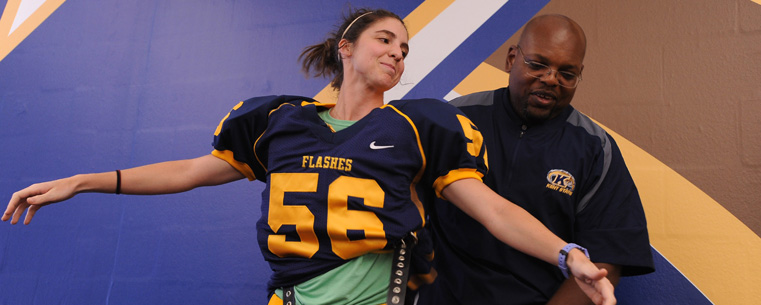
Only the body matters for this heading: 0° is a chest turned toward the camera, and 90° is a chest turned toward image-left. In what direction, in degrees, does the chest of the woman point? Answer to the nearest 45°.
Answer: approximately 0°

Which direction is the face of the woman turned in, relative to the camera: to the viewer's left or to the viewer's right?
to the viewer's right

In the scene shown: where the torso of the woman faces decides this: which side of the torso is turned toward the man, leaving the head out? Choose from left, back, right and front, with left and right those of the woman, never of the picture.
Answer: left
